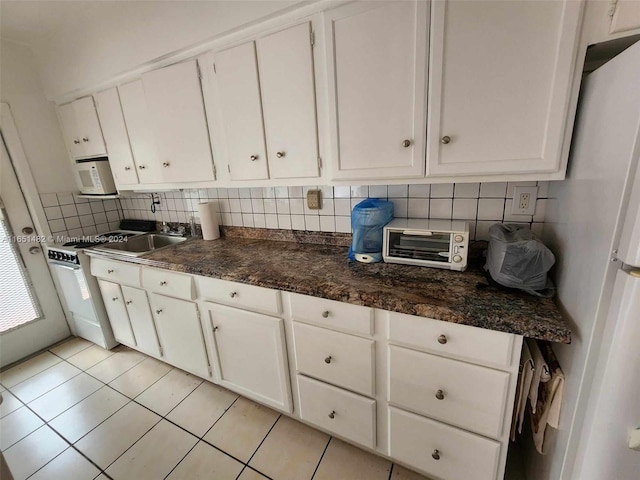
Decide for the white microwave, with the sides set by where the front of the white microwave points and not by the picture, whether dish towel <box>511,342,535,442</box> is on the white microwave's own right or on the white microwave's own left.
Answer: on the white microwave's own left

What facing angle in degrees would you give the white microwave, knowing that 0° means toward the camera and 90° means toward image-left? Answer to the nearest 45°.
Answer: approximately 45°

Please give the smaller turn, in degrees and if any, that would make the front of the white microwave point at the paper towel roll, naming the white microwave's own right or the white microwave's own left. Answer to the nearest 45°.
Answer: approximately 90° to the white microwave's own left

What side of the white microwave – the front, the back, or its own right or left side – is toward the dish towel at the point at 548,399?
left
